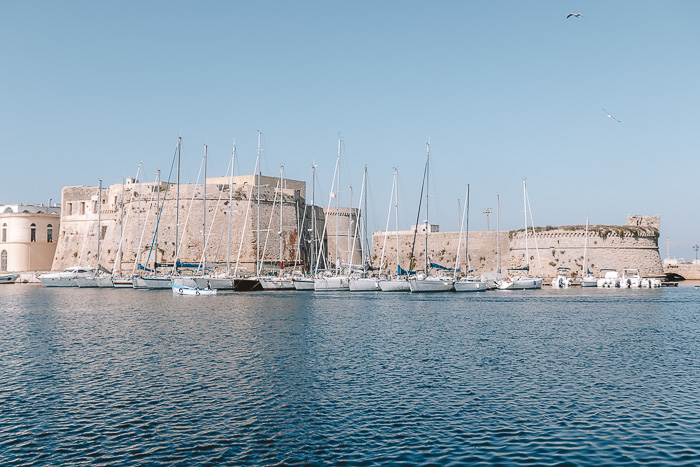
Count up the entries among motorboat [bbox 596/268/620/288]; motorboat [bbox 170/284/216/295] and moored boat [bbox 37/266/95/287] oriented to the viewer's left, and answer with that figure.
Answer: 2

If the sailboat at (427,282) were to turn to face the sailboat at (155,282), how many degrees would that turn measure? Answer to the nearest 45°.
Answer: approximately 45° to its right

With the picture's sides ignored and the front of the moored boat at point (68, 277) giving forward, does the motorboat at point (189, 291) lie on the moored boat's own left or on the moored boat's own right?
on the moored boat's own left

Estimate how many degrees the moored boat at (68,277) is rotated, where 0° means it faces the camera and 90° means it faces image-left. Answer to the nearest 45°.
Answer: approximately 90°

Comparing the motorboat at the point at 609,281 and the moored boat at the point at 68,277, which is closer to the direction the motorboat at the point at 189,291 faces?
the moored boat

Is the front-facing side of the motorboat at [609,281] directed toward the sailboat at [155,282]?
no

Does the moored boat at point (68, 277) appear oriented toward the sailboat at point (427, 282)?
no

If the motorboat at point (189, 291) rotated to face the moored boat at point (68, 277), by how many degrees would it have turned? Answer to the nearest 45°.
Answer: approximately 45° to its right

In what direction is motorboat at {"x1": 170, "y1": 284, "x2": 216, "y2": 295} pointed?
to the viewer's left

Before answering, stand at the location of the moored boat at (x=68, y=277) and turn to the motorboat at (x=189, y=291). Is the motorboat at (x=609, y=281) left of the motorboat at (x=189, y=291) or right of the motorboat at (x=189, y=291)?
left

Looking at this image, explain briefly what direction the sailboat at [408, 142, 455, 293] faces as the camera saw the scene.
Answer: facing the viewer and to the left of the viewer
